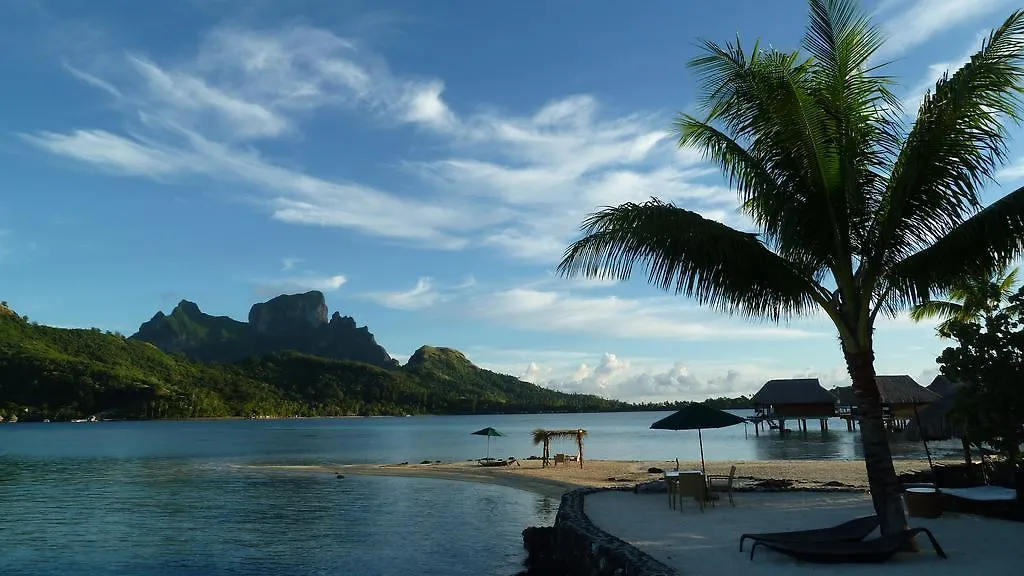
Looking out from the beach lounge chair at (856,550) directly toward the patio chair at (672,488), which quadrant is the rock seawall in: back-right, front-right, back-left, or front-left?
front-left

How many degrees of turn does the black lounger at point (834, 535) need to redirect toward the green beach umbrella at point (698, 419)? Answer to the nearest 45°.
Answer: approximately 45° to its right

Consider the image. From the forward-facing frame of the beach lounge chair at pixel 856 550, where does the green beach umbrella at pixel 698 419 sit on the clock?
The green beach umbrella is roughly at 2 o'clock from the beach lounge chair.

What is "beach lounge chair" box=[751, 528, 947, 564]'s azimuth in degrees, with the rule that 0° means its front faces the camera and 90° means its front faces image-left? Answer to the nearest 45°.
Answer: approximately 90°

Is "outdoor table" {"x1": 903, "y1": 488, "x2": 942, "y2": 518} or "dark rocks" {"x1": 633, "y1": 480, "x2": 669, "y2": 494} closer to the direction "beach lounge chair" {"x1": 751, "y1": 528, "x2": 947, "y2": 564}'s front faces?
the dark rocks

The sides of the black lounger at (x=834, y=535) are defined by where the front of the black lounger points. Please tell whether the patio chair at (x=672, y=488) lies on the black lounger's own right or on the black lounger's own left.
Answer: on the black lounger's own right

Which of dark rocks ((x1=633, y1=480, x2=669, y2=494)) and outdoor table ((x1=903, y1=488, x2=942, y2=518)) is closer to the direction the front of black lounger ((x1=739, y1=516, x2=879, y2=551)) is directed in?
the dark rocks

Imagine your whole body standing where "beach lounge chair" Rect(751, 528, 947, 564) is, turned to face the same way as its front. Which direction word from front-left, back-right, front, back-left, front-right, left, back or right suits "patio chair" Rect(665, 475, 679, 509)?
front-right

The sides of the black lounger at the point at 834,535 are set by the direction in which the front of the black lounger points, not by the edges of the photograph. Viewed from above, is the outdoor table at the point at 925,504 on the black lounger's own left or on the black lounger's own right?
on the black lounger's own right

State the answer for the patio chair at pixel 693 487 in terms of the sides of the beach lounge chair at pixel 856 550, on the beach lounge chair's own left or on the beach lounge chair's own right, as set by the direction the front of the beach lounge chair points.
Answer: on the beach lounge chair's own right

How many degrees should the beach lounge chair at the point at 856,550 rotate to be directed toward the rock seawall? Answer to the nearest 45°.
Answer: approximately 45° to its right

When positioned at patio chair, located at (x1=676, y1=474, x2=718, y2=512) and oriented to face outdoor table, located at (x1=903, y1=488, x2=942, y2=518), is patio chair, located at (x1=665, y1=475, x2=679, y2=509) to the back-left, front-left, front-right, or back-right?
back-left

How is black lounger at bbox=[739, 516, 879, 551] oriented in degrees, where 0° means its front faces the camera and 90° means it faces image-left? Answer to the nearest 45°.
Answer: approximately 90°
